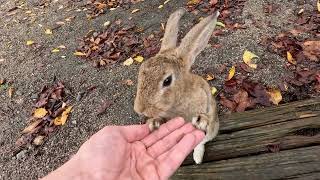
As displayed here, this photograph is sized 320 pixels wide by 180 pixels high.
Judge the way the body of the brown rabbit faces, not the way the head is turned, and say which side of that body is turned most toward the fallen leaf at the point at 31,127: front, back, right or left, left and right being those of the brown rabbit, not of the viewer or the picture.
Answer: right

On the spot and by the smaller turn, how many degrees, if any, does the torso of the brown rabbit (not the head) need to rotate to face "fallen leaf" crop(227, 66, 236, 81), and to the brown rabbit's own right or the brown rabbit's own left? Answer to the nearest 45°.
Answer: approximately 180°

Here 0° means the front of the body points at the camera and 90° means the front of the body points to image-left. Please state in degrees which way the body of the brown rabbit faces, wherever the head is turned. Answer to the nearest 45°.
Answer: approximately 45°

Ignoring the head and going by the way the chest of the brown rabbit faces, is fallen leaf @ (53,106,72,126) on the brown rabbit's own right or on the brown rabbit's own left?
on the brown rabbit's own right

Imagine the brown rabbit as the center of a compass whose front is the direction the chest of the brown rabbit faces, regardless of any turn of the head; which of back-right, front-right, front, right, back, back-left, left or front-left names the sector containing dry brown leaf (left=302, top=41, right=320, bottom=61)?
back

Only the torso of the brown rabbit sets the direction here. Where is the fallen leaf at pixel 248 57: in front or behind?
behind

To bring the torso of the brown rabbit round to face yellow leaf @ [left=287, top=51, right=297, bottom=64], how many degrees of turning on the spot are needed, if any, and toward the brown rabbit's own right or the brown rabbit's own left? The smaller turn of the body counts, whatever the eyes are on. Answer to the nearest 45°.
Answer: approximately 180°

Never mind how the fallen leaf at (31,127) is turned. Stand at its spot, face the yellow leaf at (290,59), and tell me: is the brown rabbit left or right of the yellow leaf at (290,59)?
right

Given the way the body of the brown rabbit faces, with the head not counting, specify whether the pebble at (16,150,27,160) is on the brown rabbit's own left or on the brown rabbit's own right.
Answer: on the brown rabbit's own right

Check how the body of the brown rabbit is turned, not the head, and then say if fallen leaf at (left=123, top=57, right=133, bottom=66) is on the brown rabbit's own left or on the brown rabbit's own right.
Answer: on the brown rabbit's own right

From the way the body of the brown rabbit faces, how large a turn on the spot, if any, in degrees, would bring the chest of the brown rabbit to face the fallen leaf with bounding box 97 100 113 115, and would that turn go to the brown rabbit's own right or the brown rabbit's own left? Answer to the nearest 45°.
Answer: approximately 90° to the brown rabbit's own right
